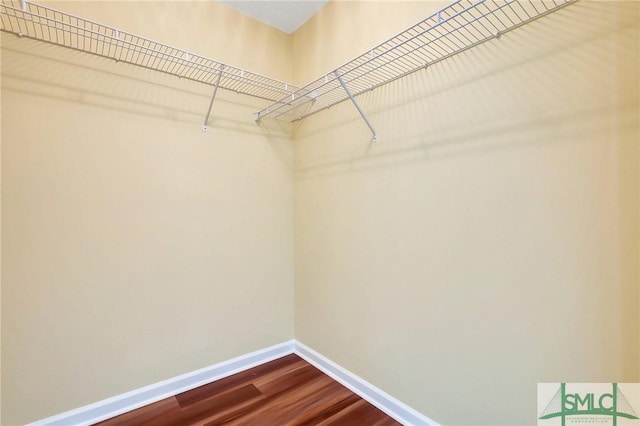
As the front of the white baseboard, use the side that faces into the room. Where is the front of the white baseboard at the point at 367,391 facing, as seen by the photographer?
facing the viewer and to the left of the viewer

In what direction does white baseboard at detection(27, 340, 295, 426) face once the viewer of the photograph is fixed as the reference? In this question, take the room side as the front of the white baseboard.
facing the viewer and to the right of the viewer

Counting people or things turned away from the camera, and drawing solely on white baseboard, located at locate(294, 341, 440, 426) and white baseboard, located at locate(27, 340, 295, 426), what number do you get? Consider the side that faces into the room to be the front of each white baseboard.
0
